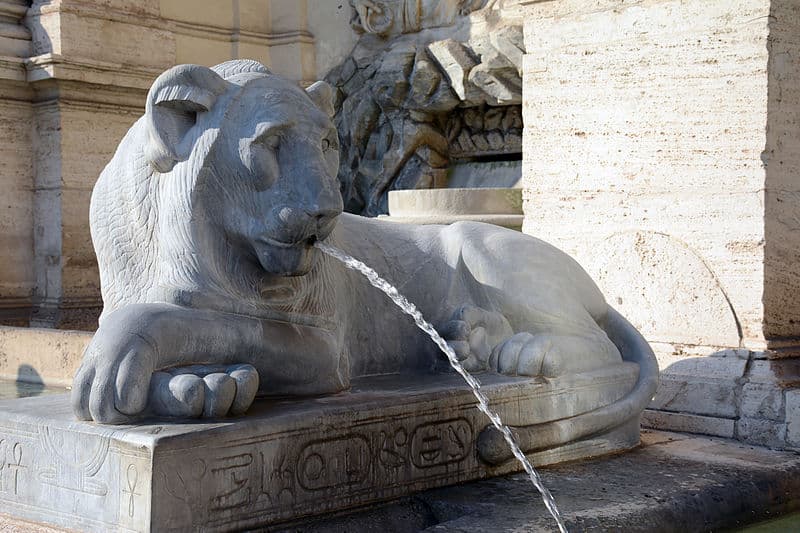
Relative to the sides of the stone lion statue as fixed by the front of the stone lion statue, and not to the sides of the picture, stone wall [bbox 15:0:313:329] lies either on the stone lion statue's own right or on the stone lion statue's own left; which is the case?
on the stone lion statue's own right

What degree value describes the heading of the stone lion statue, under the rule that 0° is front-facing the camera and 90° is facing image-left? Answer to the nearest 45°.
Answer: approximately 45°

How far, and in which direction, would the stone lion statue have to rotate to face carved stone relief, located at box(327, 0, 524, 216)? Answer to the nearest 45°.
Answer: approximately 135° to its right

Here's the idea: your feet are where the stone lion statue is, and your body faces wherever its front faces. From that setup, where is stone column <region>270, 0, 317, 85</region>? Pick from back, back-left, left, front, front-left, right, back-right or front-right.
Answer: back-right

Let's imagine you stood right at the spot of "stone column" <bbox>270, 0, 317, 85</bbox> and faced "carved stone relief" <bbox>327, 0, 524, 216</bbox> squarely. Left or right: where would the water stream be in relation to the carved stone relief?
right
